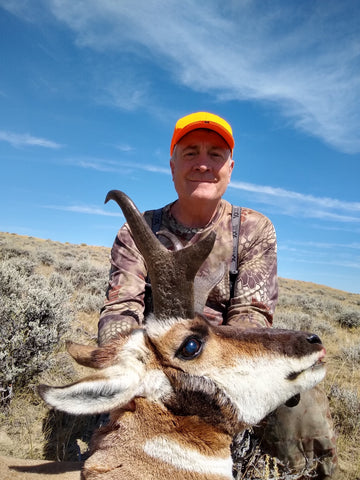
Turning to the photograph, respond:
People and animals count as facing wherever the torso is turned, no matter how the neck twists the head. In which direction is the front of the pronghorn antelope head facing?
to the viewer's right

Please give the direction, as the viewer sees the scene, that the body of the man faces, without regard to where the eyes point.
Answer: toward the camera

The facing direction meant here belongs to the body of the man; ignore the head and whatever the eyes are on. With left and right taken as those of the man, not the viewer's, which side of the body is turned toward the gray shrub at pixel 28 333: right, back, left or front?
right

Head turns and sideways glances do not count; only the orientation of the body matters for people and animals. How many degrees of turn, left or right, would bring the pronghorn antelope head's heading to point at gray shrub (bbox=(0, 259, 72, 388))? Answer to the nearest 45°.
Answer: approximately 135° to its left

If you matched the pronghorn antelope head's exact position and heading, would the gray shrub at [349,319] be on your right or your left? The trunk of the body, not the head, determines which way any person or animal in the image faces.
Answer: on your left

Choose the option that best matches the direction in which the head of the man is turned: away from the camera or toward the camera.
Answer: toward the camera
